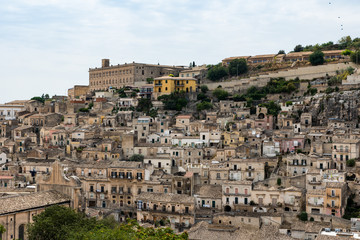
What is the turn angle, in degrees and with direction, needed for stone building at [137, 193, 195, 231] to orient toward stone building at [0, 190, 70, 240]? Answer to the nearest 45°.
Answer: approximately 45° to its right

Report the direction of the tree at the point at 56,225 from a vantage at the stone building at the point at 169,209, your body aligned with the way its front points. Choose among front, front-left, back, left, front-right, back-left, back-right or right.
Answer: front-right

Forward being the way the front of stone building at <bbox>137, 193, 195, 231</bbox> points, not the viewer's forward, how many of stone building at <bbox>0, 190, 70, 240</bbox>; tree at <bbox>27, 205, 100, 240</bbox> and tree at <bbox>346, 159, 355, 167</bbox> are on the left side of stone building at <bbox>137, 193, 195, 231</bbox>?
1

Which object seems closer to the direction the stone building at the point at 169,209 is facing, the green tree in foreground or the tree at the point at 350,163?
the green tree in foreground

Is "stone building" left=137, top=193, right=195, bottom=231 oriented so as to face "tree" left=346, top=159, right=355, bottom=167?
no

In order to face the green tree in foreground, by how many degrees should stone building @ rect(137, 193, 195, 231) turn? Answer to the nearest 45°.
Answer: approximately 45° to its right

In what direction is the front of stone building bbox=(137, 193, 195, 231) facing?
toward the camera
